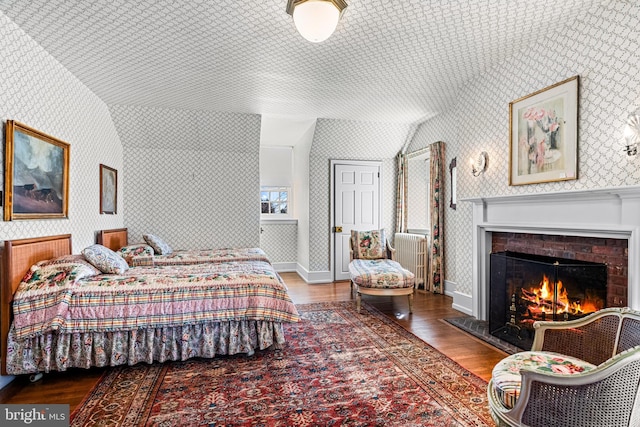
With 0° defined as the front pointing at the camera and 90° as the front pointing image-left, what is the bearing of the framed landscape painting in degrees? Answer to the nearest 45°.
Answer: approximately 315°

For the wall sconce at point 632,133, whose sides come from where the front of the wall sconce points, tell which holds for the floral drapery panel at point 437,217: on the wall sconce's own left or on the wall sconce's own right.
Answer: on the wall sconce's own right

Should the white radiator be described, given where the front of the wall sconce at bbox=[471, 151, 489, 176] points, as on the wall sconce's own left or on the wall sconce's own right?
on the wall sconce's own right

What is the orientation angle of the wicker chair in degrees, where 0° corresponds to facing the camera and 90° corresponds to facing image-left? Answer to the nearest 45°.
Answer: approximately 90°

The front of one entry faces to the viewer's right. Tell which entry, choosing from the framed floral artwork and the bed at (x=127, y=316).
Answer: the bed

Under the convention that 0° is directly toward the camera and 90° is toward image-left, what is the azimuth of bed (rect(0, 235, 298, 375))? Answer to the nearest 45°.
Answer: approximately 270°

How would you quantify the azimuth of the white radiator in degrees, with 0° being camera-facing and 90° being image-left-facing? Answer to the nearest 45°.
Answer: approximately 45°
